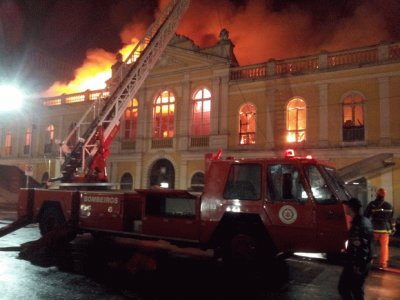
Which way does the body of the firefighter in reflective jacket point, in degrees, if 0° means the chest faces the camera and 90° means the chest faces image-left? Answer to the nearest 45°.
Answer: approximately 180°

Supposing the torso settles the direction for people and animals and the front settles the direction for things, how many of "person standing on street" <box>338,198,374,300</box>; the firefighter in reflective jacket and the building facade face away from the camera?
1

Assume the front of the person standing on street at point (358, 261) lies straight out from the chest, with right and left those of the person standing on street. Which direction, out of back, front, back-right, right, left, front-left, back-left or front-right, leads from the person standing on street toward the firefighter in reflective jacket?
right

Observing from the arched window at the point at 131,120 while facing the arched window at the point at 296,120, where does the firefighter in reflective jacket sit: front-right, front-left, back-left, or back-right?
front-right

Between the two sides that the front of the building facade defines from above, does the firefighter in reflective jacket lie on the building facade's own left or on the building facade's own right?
on the building facade's own left

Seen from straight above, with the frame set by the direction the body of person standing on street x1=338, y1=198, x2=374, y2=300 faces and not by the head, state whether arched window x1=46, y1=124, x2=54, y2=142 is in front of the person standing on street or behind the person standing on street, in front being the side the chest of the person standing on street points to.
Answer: in front

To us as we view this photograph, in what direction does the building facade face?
facing the viewer and to the left of the viewer
